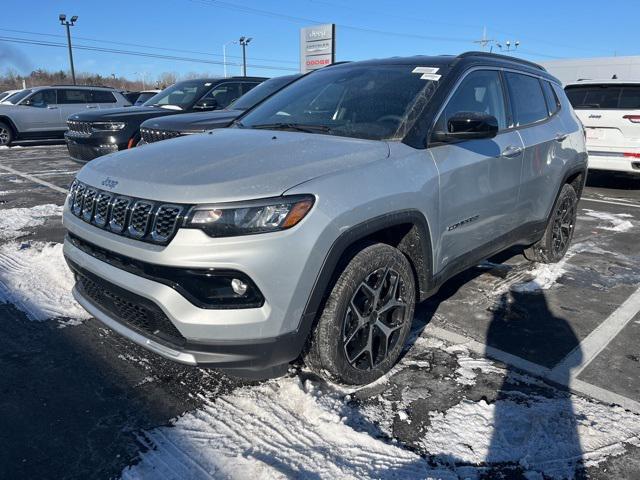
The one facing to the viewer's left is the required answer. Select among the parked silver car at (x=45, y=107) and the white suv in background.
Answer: the parked silver car

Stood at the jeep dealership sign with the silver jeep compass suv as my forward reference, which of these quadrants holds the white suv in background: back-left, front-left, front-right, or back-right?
front-left

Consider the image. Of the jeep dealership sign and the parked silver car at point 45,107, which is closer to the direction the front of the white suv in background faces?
the jeep dealership sign

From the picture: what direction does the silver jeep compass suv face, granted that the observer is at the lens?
facing the viewer and to the left of the viewer

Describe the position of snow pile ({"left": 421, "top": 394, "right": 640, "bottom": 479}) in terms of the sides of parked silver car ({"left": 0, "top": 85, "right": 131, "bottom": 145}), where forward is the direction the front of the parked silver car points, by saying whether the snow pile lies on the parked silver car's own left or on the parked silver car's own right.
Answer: on the parked silver car's own left

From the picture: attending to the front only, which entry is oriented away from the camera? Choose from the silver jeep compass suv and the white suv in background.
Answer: the white suv in background

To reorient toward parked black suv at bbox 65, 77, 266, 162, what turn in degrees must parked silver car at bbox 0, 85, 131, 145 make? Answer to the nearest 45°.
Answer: approximately 90° to its left

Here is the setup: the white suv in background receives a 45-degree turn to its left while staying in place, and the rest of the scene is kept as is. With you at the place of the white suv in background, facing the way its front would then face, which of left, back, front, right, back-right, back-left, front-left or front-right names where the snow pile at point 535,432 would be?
back-left

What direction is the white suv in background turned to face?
away from the camera

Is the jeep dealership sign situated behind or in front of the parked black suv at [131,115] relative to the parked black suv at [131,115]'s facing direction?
behind

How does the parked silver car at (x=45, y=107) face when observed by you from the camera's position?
facing to the left of the viewer

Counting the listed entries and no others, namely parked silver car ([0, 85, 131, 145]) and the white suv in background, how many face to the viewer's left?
1

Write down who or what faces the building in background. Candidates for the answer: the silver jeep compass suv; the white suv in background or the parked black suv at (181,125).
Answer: the white suv in background

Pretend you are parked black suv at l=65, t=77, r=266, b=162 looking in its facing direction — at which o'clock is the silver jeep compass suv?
The silver jeep compass suv is roughly at 10 o'clock from the parked black suv.

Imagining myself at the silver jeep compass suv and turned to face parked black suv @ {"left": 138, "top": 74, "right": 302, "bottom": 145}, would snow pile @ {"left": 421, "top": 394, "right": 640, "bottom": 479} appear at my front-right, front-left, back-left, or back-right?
back-right

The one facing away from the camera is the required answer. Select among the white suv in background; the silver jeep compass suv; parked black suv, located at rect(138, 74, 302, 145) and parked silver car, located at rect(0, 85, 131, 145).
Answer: the white suv in background

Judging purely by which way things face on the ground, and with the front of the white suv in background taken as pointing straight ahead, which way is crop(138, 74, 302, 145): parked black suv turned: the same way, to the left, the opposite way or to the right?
the opposite way
